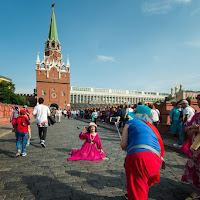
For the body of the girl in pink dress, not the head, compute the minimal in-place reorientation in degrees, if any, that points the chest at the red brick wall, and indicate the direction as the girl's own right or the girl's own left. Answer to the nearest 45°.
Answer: approximately 135° to the girl's own right

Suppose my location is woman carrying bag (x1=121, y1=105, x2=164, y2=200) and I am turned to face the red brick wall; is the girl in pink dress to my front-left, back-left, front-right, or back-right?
front-right

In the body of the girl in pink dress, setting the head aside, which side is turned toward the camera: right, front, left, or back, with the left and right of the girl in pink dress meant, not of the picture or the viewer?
front

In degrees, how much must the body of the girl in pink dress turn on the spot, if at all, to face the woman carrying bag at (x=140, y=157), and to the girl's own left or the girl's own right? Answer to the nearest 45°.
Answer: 0° — they already face them

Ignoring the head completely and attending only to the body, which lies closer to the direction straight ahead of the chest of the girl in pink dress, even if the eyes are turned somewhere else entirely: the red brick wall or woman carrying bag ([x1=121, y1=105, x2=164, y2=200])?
the woman carrying bag
